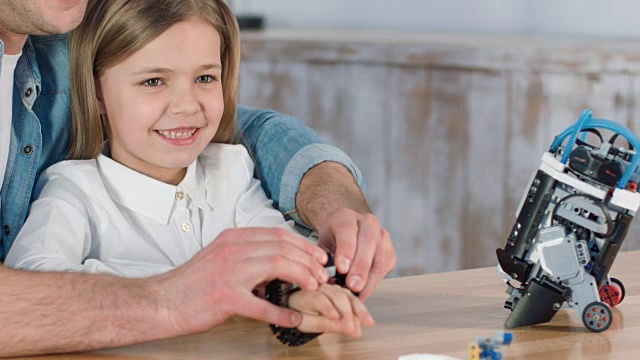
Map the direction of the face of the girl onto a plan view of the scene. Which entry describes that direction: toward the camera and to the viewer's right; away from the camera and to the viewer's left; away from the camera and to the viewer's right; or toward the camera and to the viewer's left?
toward the camera and to the viewer's right

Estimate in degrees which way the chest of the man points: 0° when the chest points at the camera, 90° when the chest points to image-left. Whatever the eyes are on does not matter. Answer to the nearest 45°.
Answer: approximately 315°

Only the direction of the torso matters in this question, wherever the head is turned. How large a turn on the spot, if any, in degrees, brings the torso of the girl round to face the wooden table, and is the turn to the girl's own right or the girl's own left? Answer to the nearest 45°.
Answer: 0° — they already face it

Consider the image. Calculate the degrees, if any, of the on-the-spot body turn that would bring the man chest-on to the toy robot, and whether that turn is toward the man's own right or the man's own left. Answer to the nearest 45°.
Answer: approximately 45° to the man's own left

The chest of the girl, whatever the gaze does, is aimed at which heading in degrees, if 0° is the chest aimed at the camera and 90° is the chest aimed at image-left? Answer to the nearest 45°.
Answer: approximately 315°
